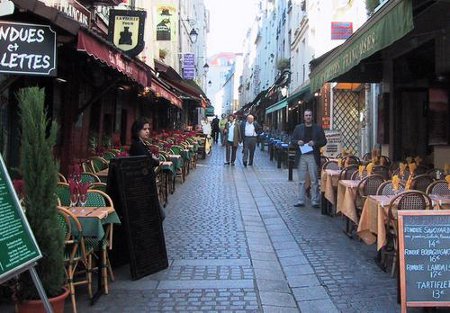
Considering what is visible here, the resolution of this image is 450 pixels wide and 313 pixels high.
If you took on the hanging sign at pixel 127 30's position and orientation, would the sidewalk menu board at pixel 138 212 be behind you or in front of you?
in front

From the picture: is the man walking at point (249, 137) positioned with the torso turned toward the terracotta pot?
yes

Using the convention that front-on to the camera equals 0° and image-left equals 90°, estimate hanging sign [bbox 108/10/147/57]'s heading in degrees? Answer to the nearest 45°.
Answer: approximately 0°

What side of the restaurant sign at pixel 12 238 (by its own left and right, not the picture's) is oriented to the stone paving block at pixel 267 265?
left

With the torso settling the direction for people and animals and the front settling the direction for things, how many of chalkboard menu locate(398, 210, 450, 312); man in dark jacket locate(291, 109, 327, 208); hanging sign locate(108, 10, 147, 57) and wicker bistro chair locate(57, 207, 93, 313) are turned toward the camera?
3

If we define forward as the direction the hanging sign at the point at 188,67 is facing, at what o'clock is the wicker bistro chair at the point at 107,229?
The wicker bistro chair is roughly at 12 o'clock from the hanging sign.
